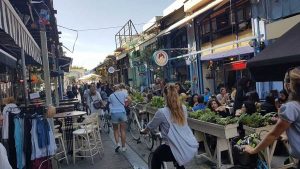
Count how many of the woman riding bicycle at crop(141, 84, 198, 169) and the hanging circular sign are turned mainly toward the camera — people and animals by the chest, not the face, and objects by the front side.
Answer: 1

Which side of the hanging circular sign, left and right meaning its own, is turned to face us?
front

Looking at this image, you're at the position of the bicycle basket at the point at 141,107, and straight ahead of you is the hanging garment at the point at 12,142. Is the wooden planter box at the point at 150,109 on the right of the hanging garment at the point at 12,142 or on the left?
left

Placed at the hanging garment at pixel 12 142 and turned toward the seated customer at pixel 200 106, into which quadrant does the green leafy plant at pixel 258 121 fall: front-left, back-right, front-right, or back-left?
front-right

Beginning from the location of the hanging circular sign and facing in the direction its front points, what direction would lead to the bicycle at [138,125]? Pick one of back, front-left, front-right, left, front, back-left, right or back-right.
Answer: front

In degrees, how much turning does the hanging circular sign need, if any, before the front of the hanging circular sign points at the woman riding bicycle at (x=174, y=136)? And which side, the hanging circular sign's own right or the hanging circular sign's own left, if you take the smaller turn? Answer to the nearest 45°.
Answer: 0° — it already faces them

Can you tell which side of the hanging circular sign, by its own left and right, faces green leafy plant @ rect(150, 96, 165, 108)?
front

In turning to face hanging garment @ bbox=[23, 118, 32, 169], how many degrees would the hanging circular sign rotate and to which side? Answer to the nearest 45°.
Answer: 0° — it already faces it

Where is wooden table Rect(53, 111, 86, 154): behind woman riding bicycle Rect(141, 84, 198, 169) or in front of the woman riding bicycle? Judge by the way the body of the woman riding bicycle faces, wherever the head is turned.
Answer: in front

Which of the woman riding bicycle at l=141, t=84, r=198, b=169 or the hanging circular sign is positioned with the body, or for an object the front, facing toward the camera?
the hanging circular sign

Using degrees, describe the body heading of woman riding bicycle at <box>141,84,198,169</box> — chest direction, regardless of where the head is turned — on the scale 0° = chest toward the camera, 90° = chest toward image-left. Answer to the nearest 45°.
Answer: approximately 135°

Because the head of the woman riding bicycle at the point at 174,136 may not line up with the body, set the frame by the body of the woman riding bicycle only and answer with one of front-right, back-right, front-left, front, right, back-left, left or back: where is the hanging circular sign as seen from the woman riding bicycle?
front-right
